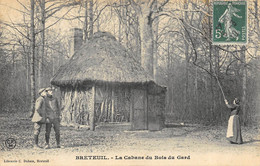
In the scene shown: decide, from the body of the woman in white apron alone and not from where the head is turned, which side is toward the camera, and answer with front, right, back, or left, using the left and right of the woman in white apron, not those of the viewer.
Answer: left

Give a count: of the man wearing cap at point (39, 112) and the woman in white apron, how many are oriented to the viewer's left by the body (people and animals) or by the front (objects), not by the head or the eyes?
1
